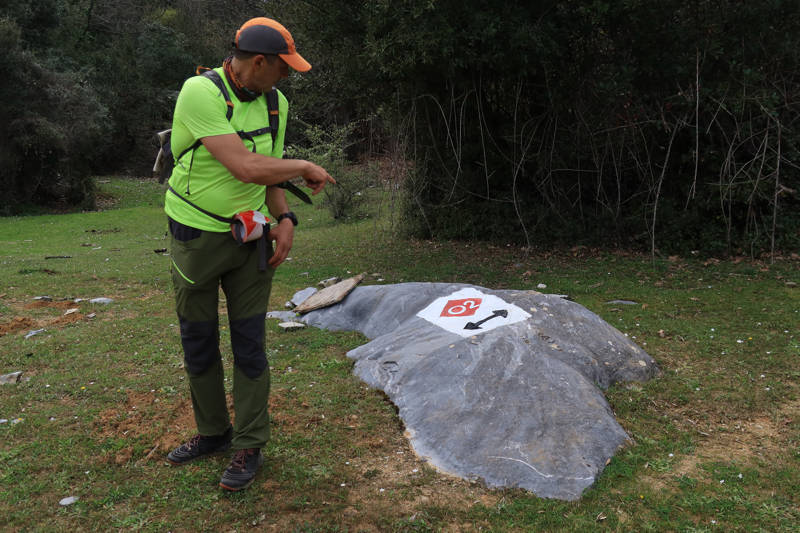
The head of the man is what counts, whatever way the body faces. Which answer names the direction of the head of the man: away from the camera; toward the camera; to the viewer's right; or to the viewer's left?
to the viewer's right

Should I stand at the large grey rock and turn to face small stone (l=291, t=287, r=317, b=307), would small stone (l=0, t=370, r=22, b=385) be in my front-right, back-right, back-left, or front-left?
front-left

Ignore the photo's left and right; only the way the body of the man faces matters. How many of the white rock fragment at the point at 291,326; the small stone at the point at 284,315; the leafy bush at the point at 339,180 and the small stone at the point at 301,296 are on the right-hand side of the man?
0

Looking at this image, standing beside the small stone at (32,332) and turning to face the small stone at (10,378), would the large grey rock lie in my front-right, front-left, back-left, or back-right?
front-left

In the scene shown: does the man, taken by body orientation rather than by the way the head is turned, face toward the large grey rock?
no

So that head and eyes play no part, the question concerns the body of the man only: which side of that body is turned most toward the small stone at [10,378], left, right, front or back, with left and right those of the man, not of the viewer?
back

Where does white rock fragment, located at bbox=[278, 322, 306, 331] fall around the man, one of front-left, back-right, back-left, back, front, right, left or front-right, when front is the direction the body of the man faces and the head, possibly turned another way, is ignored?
back-left

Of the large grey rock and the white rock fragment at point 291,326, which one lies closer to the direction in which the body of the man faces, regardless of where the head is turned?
the large grey rock

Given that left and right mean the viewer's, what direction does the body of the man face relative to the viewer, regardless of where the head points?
facing the viewer and to the right of the viewer

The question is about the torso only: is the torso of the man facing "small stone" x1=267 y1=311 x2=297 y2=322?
no

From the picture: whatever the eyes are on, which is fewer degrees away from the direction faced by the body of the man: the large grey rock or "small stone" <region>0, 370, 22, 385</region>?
the large grey rock

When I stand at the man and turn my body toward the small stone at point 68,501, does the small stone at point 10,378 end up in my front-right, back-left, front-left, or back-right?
front-right

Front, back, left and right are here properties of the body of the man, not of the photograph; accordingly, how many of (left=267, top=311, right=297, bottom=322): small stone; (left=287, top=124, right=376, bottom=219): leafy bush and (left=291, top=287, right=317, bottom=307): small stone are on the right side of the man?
0

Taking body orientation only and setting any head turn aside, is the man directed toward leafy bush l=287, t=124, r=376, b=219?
no

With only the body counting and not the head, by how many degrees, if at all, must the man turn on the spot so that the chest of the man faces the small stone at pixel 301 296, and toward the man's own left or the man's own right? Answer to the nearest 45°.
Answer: approximately 135° to the man's own left
